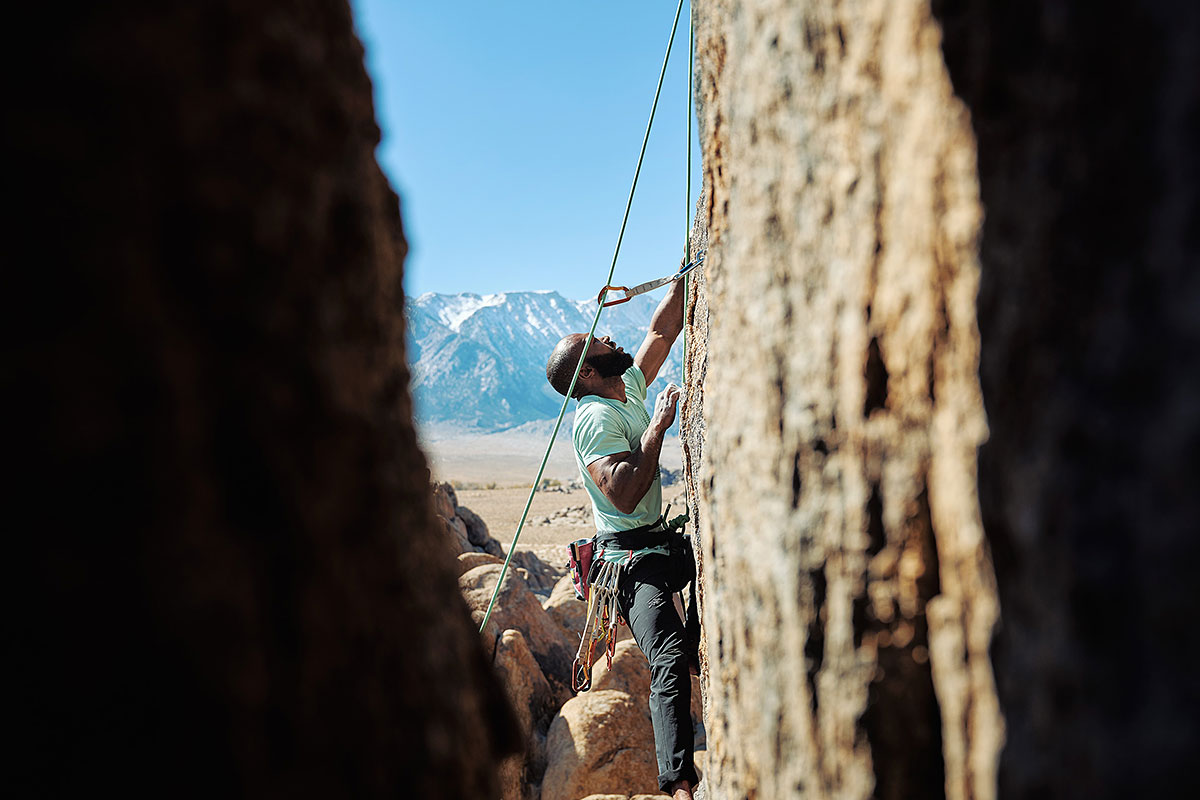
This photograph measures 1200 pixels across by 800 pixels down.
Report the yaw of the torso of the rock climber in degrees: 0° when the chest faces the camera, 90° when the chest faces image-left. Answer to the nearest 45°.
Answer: approximately 270°

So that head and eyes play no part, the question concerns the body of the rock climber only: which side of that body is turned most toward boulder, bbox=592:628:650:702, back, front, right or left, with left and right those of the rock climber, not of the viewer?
left

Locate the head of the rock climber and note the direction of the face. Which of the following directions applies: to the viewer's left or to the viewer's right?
to the viewer's right
